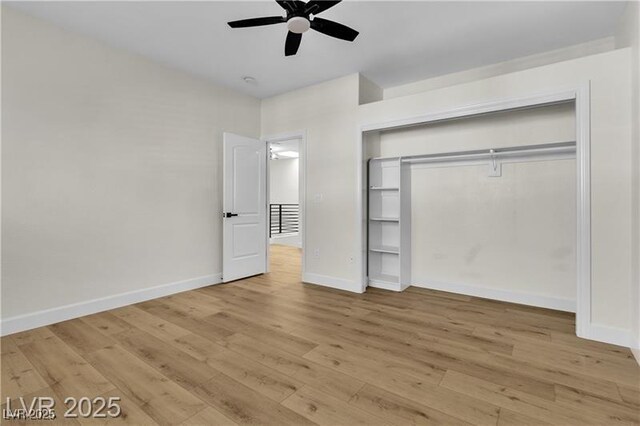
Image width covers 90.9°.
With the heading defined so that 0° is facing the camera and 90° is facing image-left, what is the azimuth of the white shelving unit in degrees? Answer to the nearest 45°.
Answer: approximately 45°

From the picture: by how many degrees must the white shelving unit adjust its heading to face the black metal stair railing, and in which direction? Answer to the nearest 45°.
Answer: approximately 90° to its right

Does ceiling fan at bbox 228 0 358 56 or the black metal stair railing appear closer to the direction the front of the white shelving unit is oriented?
the ceiling fan
